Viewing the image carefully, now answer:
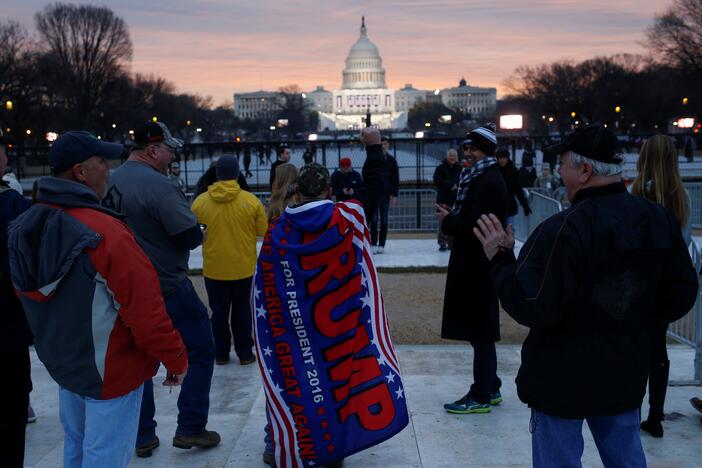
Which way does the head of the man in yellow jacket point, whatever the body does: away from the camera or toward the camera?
away from the camera

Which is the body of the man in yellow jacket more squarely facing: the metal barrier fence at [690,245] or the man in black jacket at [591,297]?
the metal barrier fence

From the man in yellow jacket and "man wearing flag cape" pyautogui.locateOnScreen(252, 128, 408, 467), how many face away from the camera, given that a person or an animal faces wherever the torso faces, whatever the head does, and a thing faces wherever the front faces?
2

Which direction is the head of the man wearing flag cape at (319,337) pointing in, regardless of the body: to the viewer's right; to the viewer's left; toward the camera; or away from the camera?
away from the camera

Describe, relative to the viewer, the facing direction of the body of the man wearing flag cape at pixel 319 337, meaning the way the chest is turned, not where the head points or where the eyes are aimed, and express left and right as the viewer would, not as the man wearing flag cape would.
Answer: facing away from the viewer

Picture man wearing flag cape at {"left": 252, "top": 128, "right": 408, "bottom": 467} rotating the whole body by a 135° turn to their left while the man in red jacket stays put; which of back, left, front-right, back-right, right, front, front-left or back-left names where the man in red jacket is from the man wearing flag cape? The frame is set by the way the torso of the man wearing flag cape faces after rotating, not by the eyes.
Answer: front

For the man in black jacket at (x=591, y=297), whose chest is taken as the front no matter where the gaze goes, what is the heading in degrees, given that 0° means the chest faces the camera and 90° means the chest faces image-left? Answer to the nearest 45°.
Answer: approximately 135°

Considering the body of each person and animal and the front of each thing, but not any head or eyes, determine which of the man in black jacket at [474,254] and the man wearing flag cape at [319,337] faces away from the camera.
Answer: the man wearing flag cape

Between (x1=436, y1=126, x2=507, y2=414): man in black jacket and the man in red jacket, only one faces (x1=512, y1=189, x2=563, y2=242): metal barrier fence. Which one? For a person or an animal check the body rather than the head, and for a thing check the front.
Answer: the man in red jacket

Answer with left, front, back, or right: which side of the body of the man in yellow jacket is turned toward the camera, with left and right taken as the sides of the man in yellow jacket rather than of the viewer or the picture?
back

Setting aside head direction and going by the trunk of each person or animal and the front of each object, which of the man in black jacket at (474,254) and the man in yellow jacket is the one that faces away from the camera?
the man in yellow jacket

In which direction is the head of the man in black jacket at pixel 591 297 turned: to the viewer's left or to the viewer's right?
to the viewer's left
